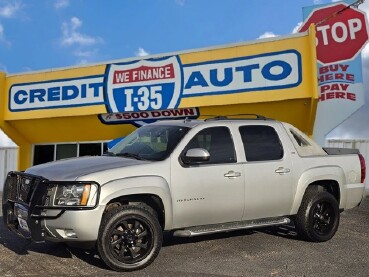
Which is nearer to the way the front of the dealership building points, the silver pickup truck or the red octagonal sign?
the silver pickup truck

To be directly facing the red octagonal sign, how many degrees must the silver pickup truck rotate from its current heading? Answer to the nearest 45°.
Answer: approximately 180°

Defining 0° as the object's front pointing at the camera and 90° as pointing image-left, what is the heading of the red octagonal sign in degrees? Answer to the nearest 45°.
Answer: approximately 0°

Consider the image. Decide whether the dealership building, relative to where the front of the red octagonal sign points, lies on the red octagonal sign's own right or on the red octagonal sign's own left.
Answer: on the red octagonal sign's own right

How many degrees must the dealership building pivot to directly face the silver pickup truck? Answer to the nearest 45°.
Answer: approximately 45° to its left

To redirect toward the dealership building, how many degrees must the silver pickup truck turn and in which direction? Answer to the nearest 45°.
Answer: approximately 135° to its right

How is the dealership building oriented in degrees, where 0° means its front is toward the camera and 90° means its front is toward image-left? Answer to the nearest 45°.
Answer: approximately 45°

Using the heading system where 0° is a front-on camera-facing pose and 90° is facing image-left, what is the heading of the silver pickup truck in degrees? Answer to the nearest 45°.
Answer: approximately 45°

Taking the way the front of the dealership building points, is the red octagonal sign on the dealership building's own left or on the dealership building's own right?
on the dealership building's own left

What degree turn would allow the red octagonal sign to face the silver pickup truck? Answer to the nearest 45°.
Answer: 0° — it already faces it
